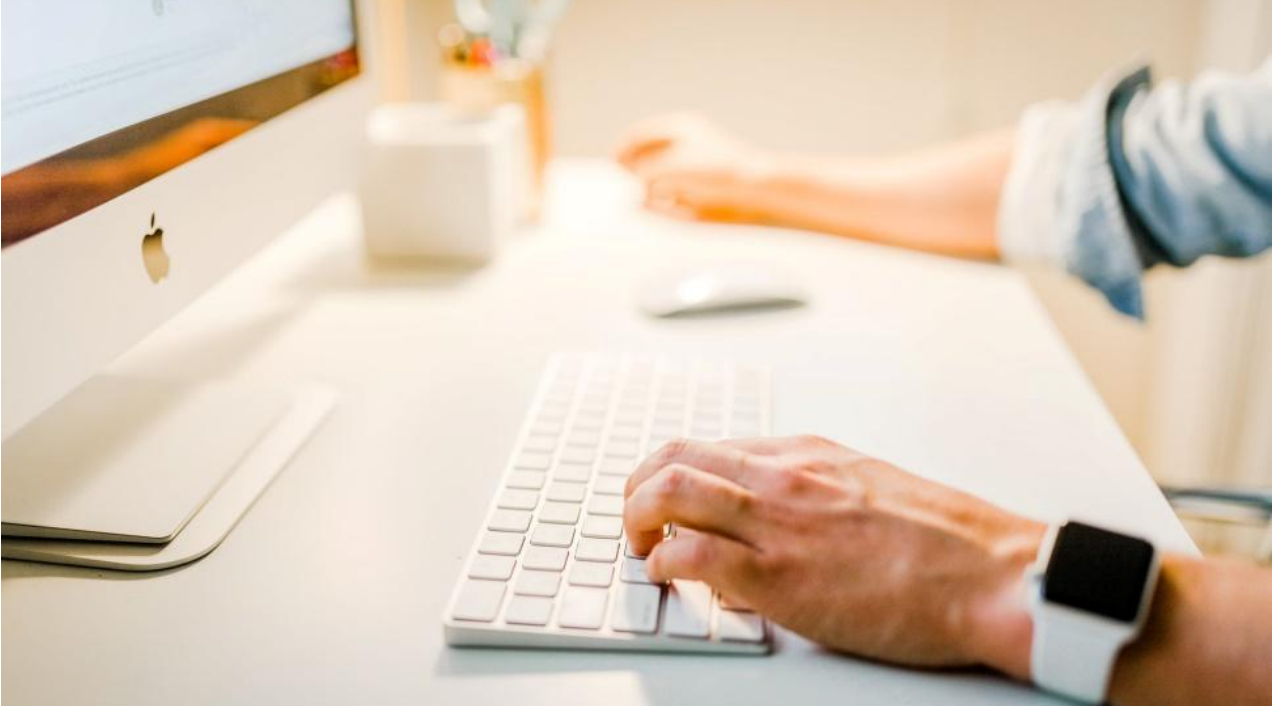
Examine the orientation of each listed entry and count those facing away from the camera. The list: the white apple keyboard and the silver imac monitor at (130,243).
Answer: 0

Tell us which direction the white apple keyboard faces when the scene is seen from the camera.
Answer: facing to the right of the viewer

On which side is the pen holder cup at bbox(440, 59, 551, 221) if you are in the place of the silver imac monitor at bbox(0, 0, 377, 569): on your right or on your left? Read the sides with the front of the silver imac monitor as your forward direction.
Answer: on your left

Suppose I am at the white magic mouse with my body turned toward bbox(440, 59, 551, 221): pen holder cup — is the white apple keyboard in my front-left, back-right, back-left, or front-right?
back-left

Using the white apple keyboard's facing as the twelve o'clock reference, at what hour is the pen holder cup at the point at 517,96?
The pen holder cup is roughly at 9 o'clock from the white apple keyboard.

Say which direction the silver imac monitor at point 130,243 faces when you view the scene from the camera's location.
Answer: facing the viewer and to the right of the viewer
